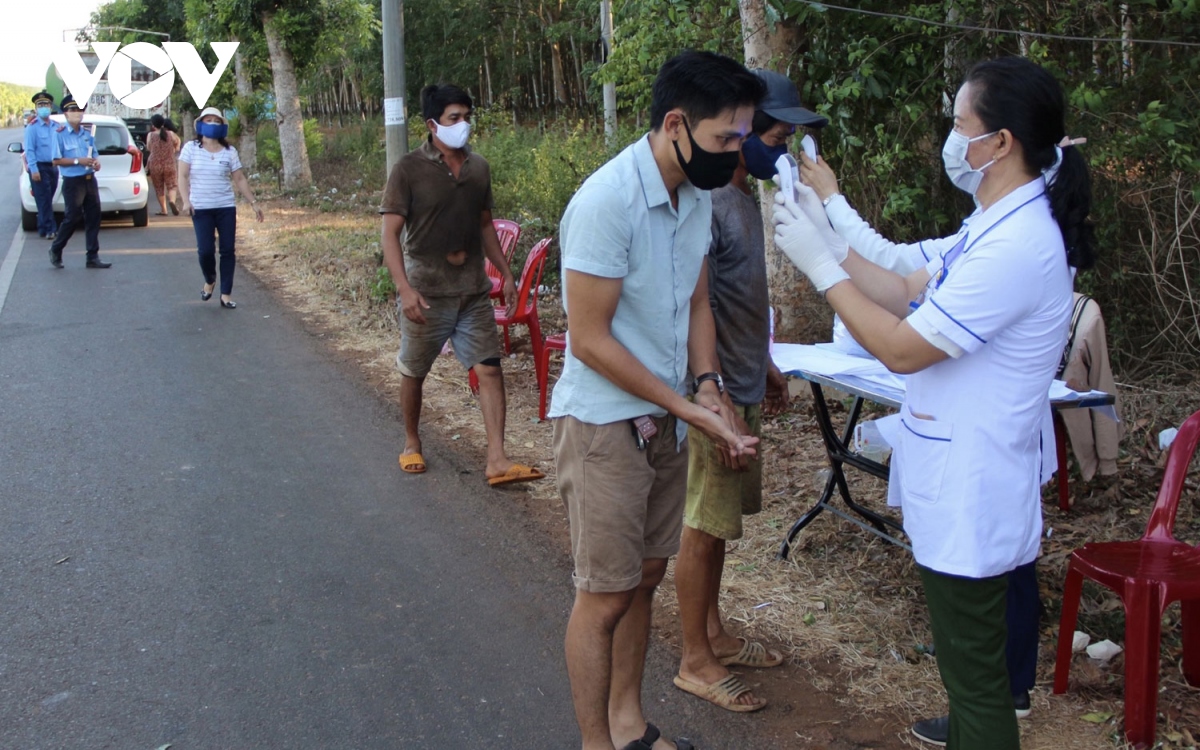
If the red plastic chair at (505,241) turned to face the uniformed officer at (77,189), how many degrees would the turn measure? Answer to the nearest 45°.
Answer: approximately 90° to its right

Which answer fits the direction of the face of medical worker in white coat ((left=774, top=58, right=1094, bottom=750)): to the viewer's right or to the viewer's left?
to the viewer's left

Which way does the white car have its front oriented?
away from the camera

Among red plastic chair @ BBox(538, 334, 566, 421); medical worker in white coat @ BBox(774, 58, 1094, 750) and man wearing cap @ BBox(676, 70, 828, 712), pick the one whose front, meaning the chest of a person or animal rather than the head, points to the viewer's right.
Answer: the man wearing cap

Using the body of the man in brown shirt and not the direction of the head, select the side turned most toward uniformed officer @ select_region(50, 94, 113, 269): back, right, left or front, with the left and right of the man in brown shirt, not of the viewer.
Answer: back

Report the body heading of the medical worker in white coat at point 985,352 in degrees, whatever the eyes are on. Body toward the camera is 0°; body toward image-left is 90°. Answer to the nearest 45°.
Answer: approximately 90°

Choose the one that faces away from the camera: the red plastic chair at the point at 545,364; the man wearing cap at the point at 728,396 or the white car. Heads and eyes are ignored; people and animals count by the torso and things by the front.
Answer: the white car

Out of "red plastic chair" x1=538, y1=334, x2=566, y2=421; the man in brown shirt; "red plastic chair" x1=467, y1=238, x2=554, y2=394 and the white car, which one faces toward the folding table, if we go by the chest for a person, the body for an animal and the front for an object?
the man in brown shirt

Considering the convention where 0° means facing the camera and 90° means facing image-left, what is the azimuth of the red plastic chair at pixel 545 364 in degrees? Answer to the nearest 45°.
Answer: approximately 90°

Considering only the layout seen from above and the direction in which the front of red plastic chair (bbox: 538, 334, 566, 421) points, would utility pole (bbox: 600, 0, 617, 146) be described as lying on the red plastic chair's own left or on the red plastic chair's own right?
on the red plastic chair's own right

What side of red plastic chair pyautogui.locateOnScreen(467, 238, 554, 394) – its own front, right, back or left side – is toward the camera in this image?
left

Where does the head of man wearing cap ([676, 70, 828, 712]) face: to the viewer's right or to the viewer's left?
to the viewer's right

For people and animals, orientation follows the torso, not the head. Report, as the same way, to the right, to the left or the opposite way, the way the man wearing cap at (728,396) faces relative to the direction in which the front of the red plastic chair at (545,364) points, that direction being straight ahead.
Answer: the opposite way
